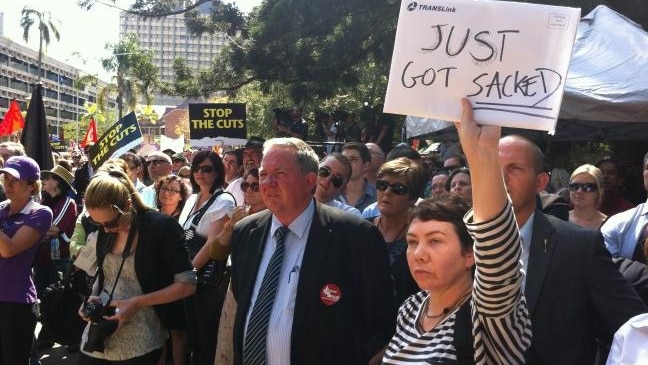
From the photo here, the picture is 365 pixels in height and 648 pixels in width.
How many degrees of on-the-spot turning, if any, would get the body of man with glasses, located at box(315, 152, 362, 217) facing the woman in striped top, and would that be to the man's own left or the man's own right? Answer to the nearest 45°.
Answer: approximately 45° to the man's own left

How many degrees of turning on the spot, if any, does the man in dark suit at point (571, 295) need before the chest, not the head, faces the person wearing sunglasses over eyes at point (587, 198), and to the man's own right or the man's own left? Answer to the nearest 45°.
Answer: approximately 135° to the man's own right

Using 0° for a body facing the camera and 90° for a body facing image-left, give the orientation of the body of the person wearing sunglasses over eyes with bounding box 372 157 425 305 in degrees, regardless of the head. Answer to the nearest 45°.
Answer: approximately 45°

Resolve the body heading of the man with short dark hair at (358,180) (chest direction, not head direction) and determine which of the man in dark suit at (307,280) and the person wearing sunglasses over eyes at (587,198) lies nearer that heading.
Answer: the man in dark suit

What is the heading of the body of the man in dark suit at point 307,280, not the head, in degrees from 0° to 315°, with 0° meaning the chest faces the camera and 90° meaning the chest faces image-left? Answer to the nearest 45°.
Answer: approximately 45°

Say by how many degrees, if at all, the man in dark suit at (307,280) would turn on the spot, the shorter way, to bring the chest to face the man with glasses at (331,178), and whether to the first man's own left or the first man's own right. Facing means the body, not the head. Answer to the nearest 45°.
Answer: approximately 135° to the first man's own right

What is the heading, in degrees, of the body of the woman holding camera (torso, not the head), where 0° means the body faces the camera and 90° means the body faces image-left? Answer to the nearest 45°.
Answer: approximately 45°

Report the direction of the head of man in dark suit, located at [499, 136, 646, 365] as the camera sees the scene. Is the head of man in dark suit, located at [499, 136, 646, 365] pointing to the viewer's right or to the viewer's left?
to the viewer's left

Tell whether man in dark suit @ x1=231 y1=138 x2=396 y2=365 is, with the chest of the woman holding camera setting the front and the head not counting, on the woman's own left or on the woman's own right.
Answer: on the woman's own left

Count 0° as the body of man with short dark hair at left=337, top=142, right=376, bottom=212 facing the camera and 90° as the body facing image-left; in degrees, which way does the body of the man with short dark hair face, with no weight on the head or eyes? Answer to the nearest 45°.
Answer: approximately 45°

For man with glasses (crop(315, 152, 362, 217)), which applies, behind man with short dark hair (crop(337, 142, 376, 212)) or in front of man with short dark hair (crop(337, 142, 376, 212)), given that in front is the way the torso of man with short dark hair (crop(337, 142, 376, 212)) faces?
in front
